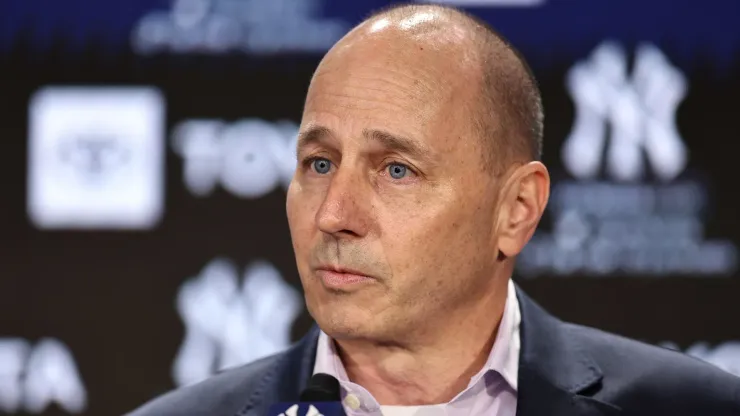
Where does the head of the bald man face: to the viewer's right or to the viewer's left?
to the viewer's left

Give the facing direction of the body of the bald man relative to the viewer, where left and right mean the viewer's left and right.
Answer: facing the viewer and to the left of the viewer
